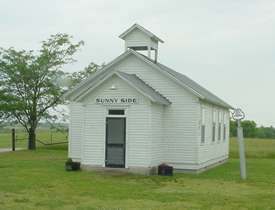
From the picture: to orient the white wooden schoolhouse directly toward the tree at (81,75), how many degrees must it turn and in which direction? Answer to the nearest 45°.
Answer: approximately 135° to its right

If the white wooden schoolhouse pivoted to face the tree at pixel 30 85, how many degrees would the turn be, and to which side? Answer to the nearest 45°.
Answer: approximately 90° to its right

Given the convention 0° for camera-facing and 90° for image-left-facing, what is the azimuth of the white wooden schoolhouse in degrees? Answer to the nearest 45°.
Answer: approximately 45°
